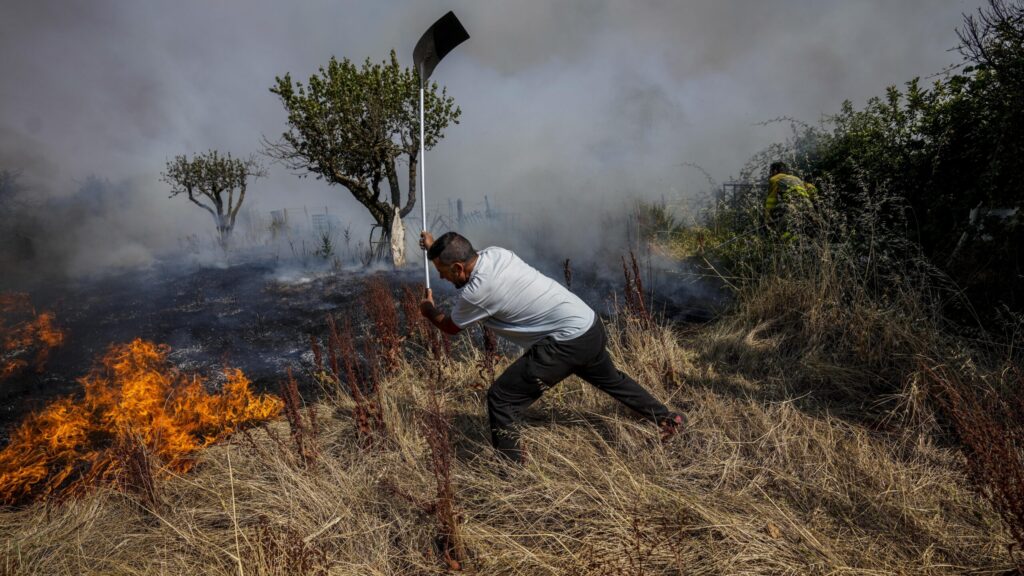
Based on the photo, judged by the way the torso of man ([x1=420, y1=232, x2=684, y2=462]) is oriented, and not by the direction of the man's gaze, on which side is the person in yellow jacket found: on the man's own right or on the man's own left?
on the man's own right

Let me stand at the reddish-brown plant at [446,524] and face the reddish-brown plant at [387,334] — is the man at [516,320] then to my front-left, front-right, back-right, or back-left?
front-right

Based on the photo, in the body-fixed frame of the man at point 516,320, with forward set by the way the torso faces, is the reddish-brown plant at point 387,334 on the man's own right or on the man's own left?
on the man's own right

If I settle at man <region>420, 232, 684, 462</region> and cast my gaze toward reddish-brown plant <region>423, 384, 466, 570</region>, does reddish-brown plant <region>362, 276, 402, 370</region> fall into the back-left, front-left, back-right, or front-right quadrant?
back-right

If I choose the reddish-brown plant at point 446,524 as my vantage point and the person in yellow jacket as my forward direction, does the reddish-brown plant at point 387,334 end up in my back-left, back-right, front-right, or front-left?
front-left

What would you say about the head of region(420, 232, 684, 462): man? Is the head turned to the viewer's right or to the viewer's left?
to the viewer's left

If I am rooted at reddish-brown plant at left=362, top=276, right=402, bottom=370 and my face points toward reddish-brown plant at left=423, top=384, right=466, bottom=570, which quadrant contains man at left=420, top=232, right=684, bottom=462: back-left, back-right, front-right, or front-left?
front-left

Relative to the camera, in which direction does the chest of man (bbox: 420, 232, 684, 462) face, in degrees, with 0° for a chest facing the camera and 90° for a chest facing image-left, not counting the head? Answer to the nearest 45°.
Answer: approximately 90°

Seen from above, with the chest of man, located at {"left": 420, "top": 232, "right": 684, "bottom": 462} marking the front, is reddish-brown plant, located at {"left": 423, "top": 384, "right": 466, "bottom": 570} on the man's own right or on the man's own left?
on the man's own left
